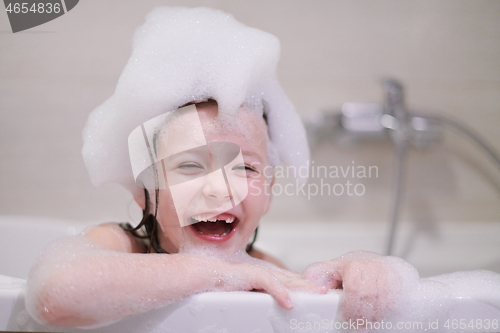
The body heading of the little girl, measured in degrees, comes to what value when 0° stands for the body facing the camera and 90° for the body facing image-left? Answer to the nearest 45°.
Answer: approximately 0°
